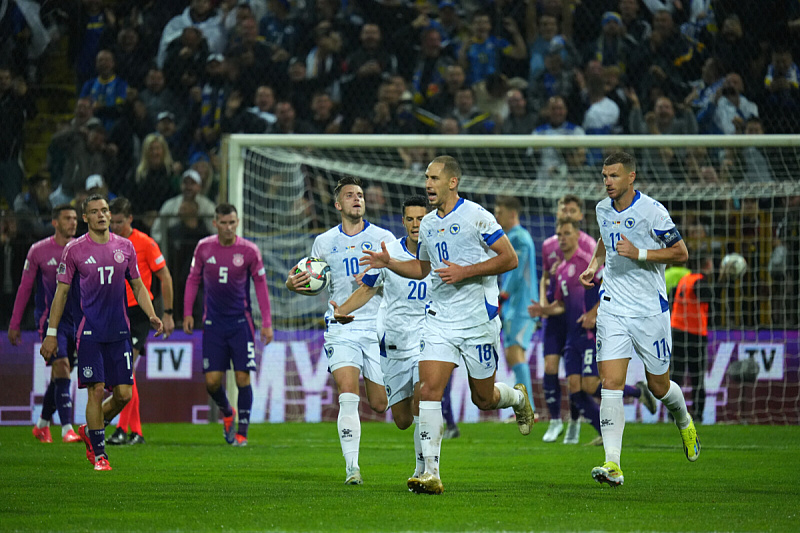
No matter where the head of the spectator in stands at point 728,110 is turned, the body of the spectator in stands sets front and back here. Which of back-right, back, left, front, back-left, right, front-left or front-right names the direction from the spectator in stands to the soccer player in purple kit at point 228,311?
front-right

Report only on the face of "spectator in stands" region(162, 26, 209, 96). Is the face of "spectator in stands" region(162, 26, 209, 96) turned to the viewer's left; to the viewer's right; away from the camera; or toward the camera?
toward the camera

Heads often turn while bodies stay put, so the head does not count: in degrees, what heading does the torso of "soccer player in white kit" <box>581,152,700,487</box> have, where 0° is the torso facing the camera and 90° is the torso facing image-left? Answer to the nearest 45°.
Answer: approximately 45°

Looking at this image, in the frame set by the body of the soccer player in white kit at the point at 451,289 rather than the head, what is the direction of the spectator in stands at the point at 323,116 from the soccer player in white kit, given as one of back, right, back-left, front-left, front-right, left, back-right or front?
back-right

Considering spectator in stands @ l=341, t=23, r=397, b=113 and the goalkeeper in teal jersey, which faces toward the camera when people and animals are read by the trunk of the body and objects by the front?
the spectator in stands

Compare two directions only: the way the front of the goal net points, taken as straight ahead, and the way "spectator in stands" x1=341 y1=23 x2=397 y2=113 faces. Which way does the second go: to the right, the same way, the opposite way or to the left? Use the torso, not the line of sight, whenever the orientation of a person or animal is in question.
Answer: the same way

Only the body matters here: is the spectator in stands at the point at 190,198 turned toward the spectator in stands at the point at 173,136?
no

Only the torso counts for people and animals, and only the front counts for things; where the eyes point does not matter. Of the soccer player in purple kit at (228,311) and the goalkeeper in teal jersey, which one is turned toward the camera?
the soccer player in purple kit

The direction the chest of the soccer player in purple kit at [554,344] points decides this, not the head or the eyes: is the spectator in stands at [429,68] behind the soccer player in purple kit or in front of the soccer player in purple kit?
behind

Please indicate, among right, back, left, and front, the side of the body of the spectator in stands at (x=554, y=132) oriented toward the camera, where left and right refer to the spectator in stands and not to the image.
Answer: front

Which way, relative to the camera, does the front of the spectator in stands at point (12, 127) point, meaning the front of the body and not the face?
toward the camera

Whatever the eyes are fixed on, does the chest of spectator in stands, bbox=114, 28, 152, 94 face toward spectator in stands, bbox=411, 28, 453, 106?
no

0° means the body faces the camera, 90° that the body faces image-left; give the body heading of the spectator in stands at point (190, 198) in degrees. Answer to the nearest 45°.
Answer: approximately 0°

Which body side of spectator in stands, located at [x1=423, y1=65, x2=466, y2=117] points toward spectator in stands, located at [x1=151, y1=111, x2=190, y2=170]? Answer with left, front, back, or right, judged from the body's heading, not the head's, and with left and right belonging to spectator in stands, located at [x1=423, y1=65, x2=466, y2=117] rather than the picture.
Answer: right

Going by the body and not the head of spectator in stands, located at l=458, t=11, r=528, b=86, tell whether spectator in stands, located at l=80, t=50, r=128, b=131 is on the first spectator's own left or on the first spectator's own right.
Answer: on the first spectator's own right

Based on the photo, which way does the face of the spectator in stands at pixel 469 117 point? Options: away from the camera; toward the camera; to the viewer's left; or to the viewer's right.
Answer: toward the camera

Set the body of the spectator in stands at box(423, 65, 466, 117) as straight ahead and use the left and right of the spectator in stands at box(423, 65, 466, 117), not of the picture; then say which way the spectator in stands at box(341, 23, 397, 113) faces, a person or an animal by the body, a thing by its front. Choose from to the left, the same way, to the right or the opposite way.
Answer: the same way

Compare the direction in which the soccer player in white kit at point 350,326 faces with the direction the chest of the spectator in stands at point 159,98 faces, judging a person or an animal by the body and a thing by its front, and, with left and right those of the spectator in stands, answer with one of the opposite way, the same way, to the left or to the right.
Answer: the same way

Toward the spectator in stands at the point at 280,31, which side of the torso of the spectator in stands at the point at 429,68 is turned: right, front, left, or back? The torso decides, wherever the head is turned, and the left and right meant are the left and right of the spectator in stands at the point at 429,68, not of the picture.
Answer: right

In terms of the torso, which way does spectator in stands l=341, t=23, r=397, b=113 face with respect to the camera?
toward the camera
